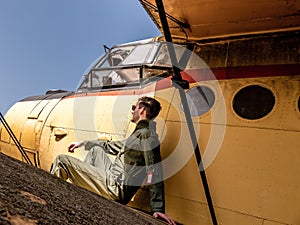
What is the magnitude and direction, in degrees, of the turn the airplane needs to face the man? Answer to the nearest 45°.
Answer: approximately 45° to its left

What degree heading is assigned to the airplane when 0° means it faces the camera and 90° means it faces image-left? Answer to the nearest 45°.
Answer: approximately 135°

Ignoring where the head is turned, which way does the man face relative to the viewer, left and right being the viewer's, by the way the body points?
facing to the left of the viewer

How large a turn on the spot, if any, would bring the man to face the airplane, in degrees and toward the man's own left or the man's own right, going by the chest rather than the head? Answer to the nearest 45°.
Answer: approximately 180°
